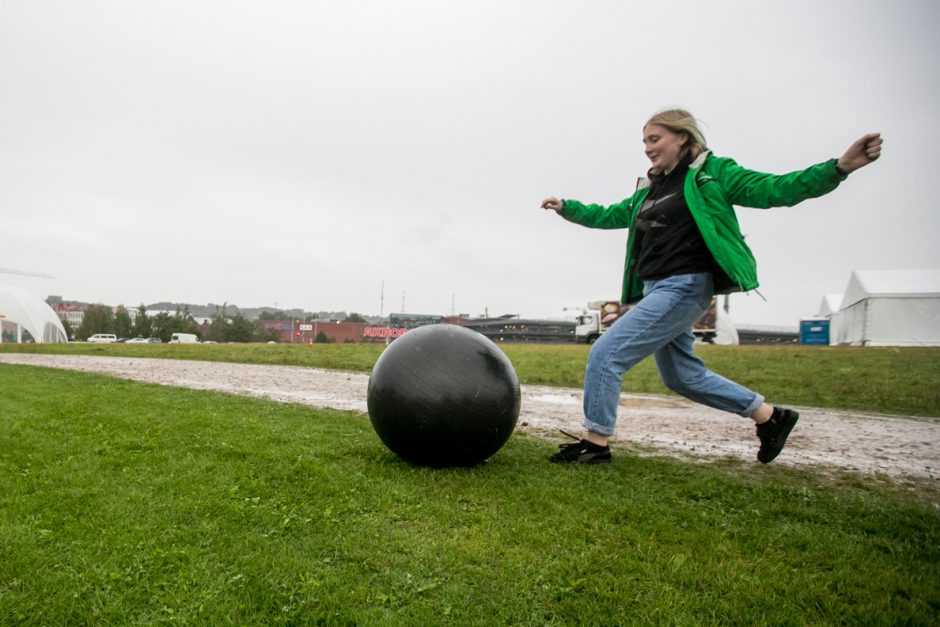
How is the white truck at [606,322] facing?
to the viewer's left

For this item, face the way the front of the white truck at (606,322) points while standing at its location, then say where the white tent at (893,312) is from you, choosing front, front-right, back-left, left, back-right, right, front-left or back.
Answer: back-left

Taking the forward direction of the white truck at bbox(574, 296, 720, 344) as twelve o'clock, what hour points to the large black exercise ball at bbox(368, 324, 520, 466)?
The large black exercise ball is roughly at 9 o'clock from the white truck.
